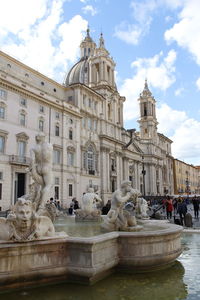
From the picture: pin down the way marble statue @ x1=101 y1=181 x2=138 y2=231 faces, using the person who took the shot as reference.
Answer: facing to the right of the viewer

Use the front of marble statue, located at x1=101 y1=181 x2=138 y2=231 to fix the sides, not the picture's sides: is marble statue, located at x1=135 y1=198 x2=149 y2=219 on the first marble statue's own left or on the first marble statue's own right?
on the first marble statue's own left

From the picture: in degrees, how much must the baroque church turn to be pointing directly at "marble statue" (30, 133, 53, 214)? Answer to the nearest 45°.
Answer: approximately 45° to its right

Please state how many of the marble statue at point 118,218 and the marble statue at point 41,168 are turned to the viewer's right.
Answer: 1

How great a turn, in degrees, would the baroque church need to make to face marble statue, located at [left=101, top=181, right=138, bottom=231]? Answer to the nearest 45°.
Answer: approximately 45° to its right
